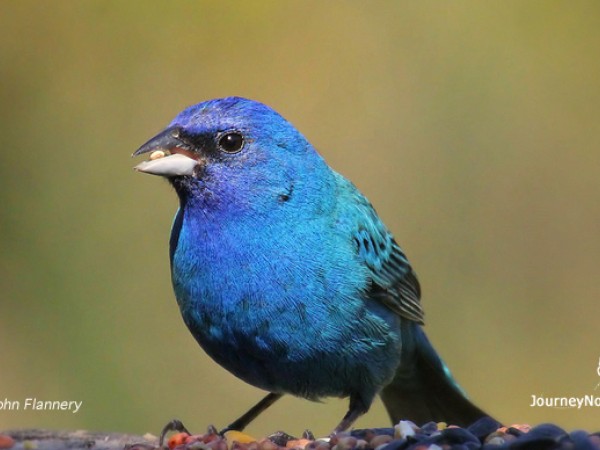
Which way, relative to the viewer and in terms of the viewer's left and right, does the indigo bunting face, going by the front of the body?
facing the viewer and to the left of the viewer
